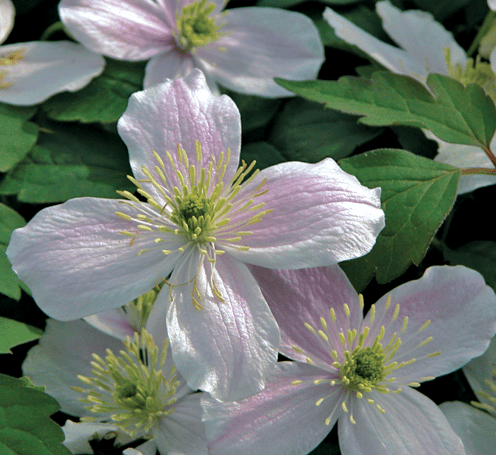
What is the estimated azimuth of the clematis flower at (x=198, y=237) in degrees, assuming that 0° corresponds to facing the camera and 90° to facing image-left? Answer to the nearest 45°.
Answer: approximately 0°

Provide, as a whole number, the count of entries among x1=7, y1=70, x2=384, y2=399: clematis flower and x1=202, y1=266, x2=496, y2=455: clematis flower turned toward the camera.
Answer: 2
